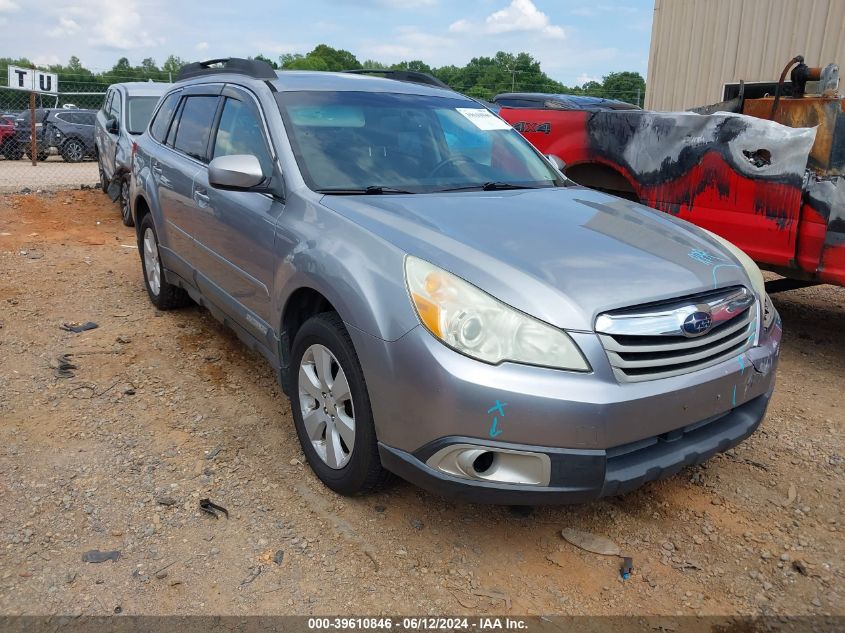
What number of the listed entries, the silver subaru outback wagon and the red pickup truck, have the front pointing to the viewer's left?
0

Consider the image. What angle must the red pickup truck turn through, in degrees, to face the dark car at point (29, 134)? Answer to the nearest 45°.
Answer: approximately 180°

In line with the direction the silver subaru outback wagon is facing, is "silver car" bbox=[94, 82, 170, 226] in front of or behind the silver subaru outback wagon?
behind

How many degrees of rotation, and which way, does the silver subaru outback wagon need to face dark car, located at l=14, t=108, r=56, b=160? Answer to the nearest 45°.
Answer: approximately 180°

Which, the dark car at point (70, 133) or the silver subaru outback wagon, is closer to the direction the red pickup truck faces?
the silver subaru outback wagon

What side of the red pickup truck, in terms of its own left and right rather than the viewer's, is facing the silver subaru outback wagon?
right

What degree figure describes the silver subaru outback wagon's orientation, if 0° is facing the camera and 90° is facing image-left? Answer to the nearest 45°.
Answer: approximately 315°

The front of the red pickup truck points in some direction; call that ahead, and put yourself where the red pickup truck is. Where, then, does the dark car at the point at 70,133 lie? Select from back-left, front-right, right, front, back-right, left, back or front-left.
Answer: back

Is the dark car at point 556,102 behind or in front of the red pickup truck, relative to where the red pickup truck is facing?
behind

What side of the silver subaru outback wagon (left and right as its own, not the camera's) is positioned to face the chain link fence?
back
